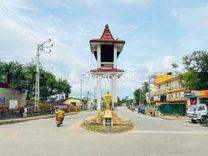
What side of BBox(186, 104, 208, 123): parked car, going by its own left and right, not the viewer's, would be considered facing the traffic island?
front

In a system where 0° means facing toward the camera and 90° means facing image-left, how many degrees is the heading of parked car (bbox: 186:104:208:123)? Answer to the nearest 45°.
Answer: approximately 45°
